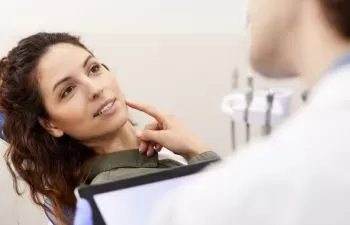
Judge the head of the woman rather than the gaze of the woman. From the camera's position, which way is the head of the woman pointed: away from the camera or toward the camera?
toward the camera

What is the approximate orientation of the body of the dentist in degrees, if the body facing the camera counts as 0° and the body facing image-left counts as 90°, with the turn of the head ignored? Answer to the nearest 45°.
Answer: approximately 135°

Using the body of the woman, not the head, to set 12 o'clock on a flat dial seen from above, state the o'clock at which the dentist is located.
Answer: The dentist is roughly at 1 o'clock from the woman.

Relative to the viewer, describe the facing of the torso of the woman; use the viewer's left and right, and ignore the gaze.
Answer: facing the viewer and to the right of the viewer

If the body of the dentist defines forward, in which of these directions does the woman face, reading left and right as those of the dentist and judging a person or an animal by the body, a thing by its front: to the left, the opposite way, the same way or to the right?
the opposite way

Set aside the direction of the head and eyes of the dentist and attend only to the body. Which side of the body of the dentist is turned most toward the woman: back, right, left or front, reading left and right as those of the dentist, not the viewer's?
front
